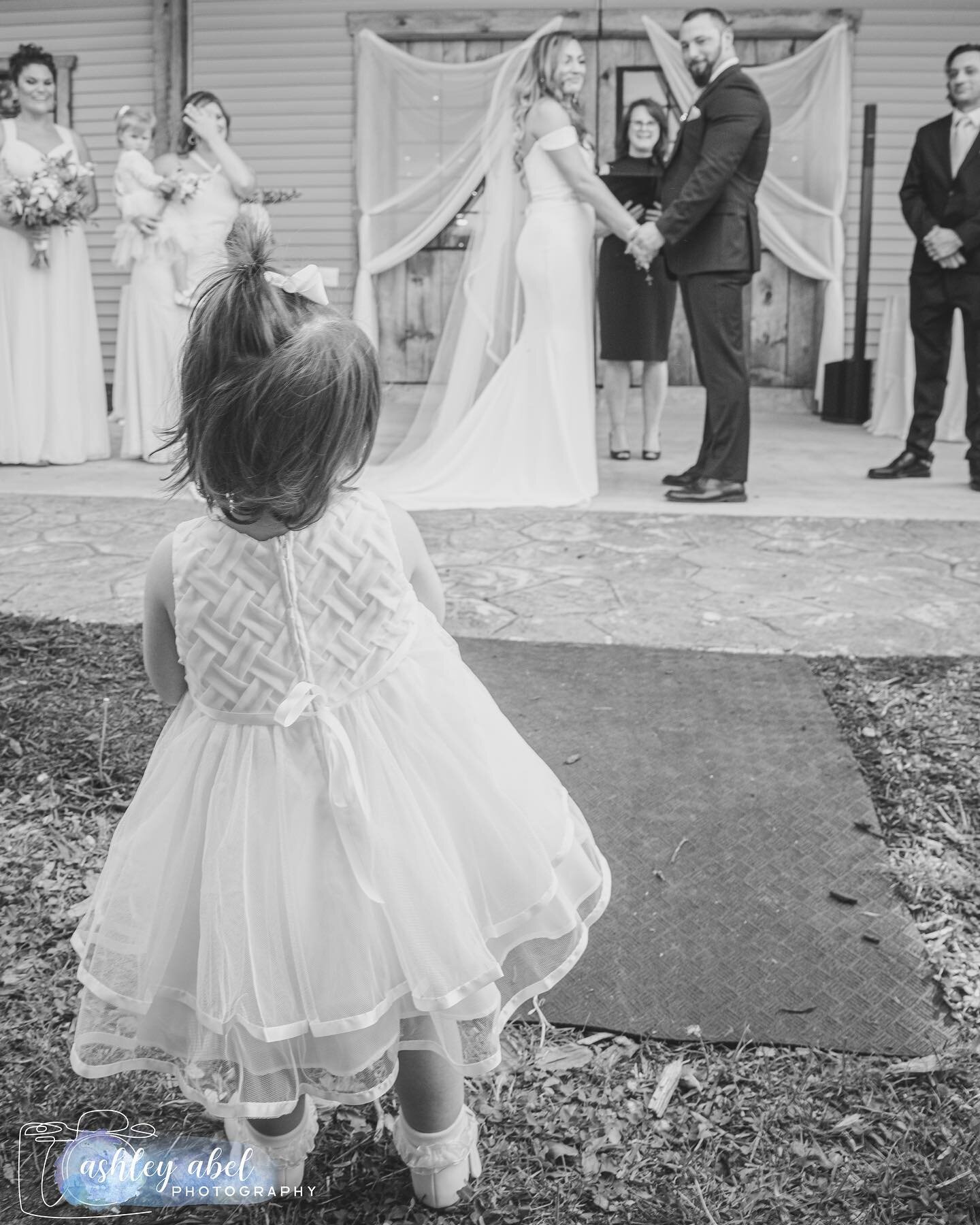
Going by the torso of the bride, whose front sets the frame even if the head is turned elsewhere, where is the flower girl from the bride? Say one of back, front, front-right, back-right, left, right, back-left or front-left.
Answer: right

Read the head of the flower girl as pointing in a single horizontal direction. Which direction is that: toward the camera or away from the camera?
away from the camera

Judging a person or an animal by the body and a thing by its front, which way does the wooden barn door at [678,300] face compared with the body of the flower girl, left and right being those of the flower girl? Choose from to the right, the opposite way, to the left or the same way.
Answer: the opposite way

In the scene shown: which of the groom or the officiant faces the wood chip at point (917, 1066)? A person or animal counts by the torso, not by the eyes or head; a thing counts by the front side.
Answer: the officiant

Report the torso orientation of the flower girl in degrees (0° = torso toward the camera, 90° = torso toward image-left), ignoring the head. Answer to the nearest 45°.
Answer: approximately 180°

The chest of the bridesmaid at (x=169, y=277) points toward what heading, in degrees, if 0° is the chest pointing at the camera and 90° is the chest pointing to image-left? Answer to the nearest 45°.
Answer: approximately 315°

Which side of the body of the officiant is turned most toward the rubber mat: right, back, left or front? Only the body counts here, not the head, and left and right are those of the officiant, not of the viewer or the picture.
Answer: front

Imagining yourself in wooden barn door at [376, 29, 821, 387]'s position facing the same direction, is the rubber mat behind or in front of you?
in front

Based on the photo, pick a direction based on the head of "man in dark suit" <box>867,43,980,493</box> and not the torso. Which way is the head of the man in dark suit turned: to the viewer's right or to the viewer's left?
to the viewer's left

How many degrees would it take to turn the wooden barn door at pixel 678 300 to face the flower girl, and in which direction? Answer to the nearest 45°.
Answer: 0° — it already faces them

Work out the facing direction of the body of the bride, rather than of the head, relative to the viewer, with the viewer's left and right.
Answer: facing to the right of the viewer

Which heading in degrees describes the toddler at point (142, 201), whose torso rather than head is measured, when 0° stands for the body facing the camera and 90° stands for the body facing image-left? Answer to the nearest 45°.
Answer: approximately 315°

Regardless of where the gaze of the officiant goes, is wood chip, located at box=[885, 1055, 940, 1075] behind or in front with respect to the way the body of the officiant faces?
in front
